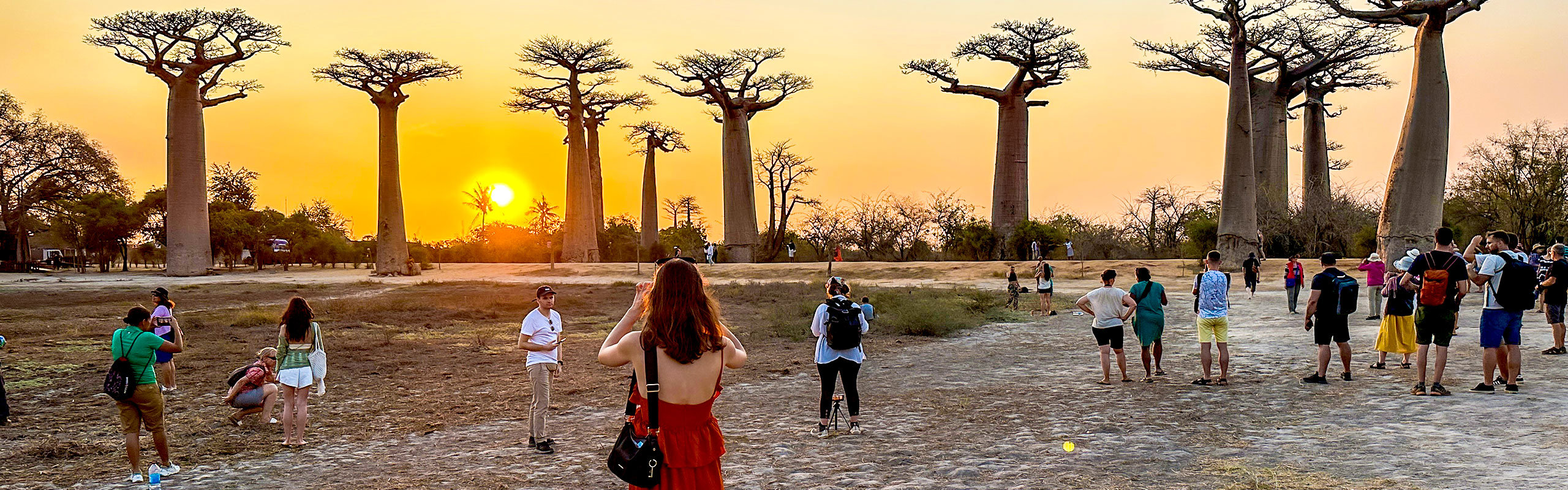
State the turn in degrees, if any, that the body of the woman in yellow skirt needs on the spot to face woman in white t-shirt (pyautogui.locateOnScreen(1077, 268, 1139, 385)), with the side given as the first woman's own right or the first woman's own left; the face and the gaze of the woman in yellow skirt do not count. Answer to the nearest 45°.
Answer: approximately 90° to the first woman's own left

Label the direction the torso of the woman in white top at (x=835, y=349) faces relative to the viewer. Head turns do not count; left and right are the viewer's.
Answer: facing away from the viewer

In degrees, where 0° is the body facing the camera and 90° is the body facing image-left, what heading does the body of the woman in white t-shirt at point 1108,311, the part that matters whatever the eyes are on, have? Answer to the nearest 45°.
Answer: approximately 180°

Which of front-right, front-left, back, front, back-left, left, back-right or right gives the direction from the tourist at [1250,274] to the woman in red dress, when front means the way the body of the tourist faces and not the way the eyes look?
front

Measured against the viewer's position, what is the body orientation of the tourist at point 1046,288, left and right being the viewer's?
facing away from the viewer

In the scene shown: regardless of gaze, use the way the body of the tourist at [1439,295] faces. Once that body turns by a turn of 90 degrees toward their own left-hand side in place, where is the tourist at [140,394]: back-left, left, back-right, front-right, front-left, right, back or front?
front-left

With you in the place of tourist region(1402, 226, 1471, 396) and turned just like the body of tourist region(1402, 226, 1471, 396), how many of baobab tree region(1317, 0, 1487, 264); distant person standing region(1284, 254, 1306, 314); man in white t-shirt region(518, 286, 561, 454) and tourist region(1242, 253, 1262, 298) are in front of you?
3

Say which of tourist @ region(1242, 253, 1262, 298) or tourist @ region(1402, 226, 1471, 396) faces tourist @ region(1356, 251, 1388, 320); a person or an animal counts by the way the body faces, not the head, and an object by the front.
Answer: tourist @ region(1402, 226, 1471, 396)

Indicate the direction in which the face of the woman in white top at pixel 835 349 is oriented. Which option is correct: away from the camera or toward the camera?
away from the camera

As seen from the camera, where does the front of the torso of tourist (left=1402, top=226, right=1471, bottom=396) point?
away from the camera

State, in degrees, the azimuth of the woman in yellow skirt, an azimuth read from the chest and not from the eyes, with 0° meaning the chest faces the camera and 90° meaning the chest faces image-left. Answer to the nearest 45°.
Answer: approximately 135°

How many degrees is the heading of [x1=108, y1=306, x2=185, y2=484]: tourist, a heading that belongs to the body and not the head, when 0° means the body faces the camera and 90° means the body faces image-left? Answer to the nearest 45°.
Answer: approximately 225°

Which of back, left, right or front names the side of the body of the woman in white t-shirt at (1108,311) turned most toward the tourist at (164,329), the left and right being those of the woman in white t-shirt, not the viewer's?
left
